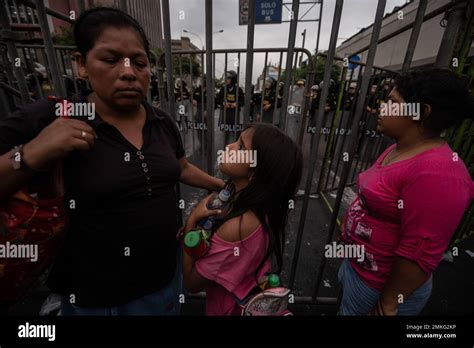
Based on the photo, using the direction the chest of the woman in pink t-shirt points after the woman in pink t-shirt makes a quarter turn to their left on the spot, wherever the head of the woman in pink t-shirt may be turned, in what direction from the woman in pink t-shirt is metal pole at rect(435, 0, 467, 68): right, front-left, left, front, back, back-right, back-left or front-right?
back

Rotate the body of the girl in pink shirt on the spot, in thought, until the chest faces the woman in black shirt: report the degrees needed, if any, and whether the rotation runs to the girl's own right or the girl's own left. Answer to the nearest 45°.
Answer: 0° — they already face them

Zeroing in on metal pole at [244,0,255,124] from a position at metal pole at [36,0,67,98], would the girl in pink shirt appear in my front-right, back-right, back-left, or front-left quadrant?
front-right

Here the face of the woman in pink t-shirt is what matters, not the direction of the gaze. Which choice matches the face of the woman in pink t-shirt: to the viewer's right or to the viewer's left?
to the viewer's left

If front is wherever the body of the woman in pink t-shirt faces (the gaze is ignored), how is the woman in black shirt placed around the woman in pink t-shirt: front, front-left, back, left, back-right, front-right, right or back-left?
front-left

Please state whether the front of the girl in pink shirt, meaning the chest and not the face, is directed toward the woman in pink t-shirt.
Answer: no

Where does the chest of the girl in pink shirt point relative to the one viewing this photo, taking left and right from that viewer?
facing to the left of the viewer

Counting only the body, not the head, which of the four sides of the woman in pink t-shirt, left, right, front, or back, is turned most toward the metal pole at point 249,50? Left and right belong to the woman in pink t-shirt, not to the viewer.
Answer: front

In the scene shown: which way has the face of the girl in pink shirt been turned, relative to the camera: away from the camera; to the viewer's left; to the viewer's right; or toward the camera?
to the viewer's left

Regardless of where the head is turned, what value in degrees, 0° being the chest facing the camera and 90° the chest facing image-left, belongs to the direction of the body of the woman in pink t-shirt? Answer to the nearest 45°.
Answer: approximately 90°
